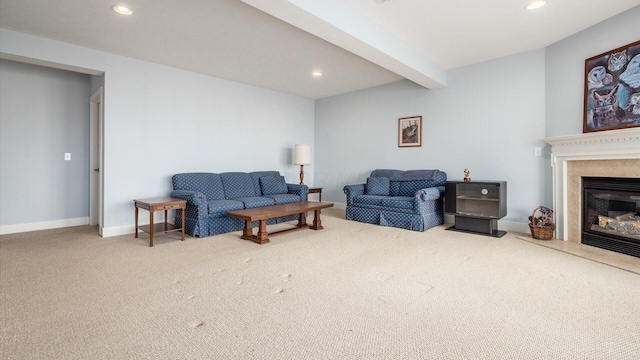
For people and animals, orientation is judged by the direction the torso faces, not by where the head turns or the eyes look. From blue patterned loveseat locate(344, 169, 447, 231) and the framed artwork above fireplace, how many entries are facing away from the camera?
0

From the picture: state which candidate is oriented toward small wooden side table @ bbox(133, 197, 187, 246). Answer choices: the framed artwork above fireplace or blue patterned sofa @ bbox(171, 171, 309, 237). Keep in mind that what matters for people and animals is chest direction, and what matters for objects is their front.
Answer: the framed artwork above fireplace

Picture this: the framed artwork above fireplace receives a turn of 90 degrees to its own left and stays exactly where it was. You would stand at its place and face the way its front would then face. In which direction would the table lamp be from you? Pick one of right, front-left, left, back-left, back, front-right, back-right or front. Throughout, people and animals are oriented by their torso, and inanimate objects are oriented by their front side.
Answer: back-right

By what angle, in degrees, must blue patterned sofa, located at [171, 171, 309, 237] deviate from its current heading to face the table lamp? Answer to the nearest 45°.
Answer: approximately 90° to its left

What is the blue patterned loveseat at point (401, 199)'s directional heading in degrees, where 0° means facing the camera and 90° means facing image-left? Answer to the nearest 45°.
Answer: approximately 45°

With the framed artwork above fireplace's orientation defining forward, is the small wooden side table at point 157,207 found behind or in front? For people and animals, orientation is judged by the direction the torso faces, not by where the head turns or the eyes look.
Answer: in front

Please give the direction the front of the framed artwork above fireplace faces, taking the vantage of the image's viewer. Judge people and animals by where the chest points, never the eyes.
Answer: facing the viewer and to the left of the viewer

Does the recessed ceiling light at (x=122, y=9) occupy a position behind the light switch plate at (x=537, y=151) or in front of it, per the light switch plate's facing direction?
in front

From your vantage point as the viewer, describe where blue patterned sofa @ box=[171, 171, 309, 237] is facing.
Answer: facing the viewer and to the right of the viewer

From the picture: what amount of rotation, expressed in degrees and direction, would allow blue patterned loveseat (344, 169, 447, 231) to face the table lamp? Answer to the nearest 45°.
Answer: approximately 45° to its right

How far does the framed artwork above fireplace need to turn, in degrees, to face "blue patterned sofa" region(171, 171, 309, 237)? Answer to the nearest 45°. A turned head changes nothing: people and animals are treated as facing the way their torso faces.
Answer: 0° — it already faces it

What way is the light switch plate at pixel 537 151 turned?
toward the camera

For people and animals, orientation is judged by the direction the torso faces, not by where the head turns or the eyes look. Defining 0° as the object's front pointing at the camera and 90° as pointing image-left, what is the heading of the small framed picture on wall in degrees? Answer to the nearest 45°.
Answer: approximately 45°
